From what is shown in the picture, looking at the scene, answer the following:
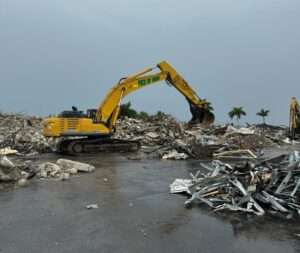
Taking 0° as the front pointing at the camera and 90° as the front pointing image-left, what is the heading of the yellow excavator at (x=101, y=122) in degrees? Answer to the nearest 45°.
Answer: approximately 270°

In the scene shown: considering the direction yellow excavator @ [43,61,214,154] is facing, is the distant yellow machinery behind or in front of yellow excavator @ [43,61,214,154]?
in front

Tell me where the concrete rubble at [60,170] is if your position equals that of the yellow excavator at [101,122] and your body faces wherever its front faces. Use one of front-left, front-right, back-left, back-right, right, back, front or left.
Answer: right
